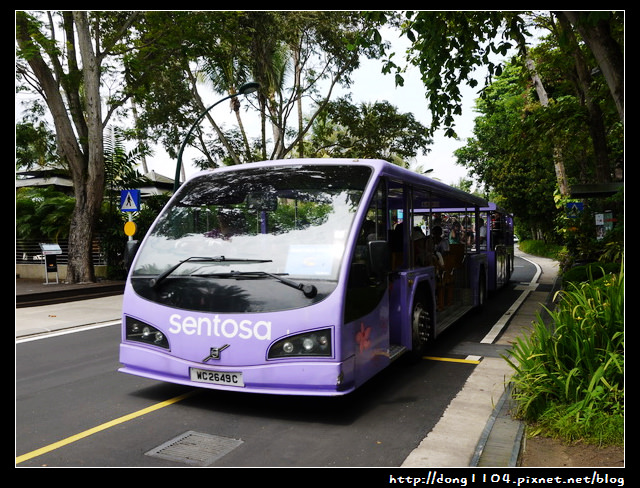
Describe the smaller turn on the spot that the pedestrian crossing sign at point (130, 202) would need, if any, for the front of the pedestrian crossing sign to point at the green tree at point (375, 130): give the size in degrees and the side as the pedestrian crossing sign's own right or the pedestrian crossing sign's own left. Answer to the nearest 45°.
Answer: approximately 135° to the pedestrian crossing sign's own left

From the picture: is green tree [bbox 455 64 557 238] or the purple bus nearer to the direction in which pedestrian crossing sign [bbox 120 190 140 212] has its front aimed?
the purple bus

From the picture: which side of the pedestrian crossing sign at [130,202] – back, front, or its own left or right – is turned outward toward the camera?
front

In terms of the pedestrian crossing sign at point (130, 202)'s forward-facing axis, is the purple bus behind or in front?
in front

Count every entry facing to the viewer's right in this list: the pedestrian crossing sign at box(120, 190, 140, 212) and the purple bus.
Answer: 0

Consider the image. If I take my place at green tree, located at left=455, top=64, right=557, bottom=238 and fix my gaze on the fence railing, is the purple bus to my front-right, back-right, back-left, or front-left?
front-left

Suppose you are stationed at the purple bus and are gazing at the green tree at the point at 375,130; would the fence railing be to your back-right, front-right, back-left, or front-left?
front-left

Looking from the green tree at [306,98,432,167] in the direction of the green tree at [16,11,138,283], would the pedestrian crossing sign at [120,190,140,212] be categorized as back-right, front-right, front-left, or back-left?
front-left

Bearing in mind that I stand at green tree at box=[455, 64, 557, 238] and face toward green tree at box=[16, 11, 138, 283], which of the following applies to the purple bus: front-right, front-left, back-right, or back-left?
front-left

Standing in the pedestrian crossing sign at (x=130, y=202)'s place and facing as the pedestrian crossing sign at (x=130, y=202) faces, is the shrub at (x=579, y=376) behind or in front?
in front

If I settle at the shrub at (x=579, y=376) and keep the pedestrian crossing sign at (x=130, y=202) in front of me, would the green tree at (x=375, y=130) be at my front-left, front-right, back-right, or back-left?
front-right

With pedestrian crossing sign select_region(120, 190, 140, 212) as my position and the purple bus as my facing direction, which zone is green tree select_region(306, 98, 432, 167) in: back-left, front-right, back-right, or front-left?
back-left

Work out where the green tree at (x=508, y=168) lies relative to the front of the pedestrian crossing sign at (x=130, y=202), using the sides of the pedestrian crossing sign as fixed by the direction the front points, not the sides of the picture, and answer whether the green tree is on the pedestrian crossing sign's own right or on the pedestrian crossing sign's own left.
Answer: on the pedestrian crossing sign's own left
